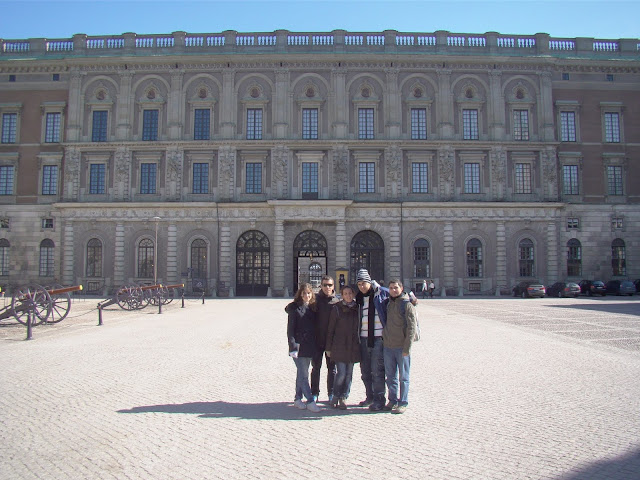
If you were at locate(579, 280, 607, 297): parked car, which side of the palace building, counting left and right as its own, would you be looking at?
left

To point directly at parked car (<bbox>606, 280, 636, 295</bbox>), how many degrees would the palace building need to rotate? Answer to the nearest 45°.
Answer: approximately 90° to its left

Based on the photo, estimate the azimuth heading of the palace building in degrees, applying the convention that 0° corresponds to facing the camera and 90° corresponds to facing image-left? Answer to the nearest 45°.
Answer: approximately 0°

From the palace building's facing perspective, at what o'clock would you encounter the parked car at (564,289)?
The parked car is roughly at 9 o'clock from the palace building.
